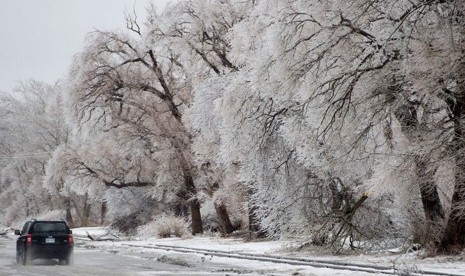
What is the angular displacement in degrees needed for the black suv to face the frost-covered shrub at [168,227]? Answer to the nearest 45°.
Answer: approximately 45° to its right

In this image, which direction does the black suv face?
away from the camera
